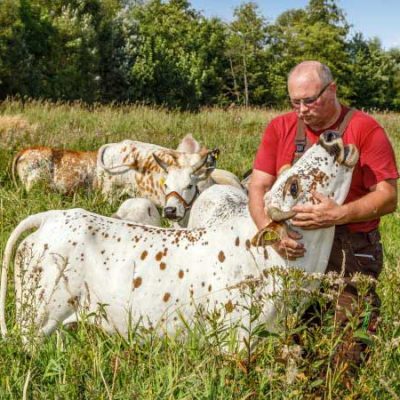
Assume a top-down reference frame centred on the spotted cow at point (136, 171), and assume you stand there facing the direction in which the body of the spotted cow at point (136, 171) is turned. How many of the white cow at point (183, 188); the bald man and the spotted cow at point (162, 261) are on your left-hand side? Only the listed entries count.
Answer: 0

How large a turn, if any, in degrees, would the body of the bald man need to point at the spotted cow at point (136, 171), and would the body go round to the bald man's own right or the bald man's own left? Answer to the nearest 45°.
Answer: approximately 90° to the bald man's own right

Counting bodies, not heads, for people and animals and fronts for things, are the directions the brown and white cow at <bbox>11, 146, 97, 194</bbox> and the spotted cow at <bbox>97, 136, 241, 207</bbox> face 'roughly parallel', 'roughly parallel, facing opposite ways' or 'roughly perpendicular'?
roughly parallel

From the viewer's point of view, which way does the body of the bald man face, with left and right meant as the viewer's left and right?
facing the viewer and to the left of the viewer

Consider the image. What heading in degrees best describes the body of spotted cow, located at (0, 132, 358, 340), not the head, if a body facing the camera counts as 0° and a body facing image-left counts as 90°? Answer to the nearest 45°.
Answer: approximately 270°

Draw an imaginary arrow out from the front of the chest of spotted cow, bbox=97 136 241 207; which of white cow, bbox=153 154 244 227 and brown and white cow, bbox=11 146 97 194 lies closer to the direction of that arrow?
the white cow

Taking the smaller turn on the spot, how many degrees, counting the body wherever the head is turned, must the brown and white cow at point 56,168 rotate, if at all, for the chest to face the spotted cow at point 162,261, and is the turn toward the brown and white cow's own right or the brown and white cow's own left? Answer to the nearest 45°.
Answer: approximately 90° to the brown and white cow's own right

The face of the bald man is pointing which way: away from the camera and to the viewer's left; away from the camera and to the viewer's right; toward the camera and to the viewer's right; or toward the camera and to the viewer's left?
toward the camera and to the viewer's left

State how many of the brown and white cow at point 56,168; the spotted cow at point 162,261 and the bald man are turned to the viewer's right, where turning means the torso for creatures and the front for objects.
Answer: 2

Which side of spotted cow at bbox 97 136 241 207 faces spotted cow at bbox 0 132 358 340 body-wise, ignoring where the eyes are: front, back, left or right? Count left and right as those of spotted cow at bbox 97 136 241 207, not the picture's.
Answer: right

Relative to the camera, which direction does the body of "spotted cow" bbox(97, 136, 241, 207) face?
to the viewer's right

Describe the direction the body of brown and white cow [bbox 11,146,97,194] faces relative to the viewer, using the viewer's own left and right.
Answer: facing to the right of the viewer

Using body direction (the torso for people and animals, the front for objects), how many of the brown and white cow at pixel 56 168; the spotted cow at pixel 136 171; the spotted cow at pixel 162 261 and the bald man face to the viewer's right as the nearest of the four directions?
3

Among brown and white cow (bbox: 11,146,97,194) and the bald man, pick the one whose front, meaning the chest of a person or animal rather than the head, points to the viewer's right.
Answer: the brown and white cow
